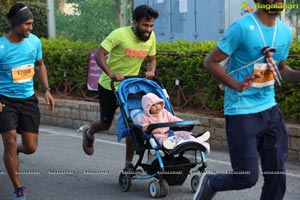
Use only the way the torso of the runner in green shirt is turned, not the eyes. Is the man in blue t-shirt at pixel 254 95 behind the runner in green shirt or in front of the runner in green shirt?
in front

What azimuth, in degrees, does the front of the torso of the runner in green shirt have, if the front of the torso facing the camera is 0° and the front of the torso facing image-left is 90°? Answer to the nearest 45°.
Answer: approximately 315°

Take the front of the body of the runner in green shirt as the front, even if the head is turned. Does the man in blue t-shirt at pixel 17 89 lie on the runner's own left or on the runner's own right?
on the runner's own right

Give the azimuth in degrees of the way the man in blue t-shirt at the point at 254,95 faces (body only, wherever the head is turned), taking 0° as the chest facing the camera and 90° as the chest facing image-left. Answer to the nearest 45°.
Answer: approximately 315°

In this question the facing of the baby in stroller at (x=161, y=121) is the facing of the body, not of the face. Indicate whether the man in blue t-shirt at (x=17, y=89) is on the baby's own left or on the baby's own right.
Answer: on the baby's own right

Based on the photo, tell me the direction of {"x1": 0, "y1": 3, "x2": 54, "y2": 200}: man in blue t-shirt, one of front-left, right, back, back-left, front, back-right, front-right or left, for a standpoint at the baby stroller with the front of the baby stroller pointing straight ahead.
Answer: back-right
